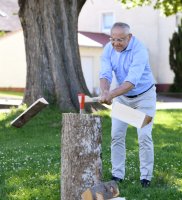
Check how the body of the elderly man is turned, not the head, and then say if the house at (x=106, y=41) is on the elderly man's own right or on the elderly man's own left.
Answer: on the elderly man's own right

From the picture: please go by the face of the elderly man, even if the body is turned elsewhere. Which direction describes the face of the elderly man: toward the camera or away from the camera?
toward the camera

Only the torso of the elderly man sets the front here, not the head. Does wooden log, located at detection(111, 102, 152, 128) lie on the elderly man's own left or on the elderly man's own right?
on the elderly man's own left

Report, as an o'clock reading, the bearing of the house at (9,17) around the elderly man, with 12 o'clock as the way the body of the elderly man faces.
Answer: The house is roughly at 4 o'clock from the elderly man.

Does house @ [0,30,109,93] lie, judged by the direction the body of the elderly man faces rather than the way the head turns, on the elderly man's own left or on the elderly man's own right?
on the elderly man's own right

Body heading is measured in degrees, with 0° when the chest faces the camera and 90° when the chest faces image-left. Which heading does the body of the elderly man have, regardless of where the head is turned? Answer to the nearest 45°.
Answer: approximately 45°

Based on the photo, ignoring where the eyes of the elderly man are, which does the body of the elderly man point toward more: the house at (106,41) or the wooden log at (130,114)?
the wooden log

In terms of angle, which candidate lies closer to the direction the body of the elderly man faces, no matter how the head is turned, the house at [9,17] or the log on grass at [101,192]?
the log on grass
